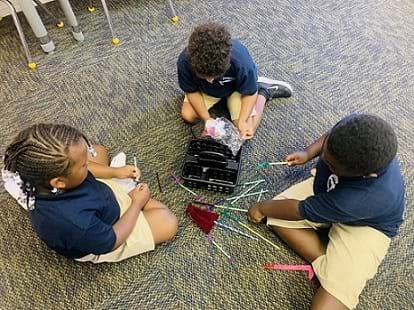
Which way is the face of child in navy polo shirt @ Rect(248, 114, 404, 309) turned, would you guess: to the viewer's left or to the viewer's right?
to the viewer's left

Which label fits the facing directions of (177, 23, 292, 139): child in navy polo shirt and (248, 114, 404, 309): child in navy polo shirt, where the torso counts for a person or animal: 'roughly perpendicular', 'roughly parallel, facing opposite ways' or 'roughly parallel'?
roughly perpendicular

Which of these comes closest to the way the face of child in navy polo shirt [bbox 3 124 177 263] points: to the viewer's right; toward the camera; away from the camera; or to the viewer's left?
to the viewer's right

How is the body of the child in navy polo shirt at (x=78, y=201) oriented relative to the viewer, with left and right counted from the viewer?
facing away from the viewer and to the right of the viewer

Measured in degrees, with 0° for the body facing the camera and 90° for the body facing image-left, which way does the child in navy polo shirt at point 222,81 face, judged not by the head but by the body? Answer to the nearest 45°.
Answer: approximately 0°

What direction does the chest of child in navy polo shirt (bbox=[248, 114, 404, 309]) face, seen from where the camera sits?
to the viewer's left
